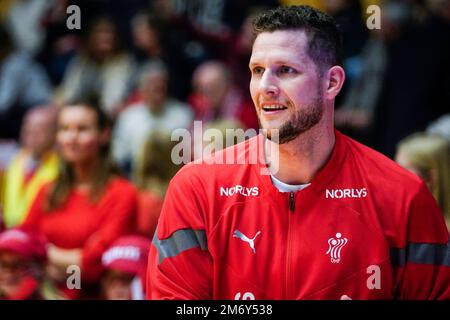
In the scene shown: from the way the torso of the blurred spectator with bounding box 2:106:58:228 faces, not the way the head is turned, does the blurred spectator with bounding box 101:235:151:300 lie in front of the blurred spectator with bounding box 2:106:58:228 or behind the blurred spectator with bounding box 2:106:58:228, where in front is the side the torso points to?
in front

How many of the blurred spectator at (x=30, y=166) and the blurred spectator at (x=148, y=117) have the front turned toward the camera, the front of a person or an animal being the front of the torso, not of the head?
2

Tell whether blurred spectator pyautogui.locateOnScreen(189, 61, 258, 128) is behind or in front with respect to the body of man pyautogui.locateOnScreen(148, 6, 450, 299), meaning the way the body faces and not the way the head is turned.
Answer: behind

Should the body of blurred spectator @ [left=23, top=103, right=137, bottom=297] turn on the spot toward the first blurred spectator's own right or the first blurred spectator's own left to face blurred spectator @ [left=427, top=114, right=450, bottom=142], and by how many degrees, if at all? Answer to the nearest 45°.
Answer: approximately 135° to the first blurred spectator's own left

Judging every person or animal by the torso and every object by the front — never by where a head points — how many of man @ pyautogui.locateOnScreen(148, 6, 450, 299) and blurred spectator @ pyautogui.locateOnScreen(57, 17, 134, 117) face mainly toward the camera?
2

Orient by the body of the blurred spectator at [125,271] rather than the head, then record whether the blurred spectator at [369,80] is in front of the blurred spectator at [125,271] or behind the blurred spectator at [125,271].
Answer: behind

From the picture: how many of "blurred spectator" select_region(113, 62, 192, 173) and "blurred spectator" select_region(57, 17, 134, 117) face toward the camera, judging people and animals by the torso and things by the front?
2

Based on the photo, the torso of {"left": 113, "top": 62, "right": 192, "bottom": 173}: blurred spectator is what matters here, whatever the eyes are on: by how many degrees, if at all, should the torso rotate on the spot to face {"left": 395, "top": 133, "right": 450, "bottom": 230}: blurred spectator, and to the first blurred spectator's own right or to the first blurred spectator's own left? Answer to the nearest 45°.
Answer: approximately 45° to the first blurred spectator's own left
